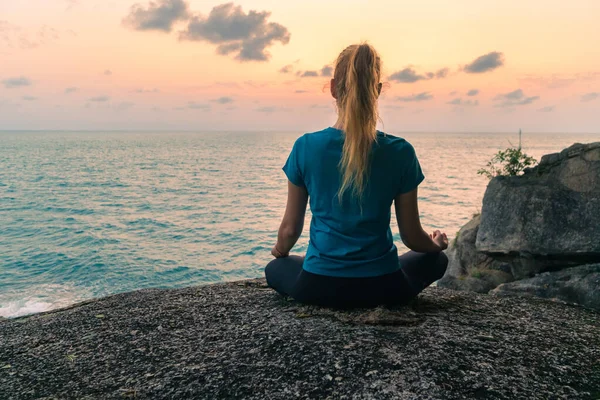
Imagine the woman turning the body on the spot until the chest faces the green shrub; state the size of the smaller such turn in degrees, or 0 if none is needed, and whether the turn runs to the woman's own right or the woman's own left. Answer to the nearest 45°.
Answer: approximately 45° to the woman's own right

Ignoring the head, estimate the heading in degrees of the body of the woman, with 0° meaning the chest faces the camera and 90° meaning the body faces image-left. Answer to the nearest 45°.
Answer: approximately 180°

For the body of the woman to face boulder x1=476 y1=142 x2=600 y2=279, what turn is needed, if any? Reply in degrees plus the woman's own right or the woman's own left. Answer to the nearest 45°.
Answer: approximately 45° to the woman's own right

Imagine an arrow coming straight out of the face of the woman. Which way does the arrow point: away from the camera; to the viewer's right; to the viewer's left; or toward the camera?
away from the camera
